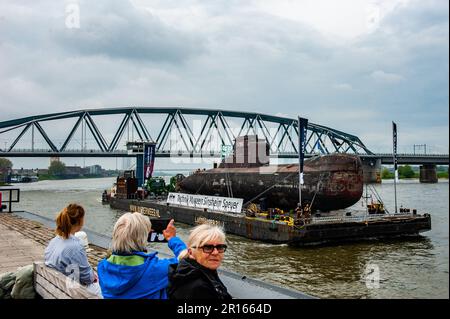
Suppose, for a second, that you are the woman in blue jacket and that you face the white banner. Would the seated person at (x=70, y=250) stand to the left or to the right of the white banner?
left

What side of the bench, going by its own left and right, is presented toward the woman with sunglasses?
right

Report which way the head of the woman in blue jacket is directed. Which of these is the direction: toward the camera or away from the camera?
away from the camera

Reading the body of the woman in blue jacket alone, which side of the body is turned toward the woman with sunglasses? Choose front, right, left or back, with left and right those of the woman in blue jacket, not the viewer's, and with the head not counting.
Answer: right

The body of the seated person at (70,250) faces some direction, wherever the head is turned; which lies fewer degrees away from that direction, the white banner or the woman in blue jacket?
the white banner

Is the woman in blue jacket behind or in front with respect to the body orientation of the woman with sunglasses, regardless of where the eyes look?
behind

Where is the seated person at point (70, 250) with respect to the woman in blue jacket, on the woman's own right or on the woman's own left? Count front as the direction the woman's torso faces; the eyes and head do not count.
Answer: on the woman's own left

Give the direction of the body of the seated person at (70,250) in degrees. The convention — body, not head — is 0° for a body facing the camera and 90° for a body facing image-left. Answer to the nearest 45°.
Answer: approximately 225°

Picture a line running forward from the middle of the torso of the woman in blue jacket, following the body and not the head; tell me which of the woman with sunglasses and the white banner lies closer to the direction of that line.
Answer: the white banner

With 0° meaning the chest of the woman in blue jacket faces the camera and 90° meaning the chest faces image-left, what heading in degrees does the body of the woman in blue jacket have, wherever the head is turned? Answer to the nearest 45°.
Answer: approximately 225°

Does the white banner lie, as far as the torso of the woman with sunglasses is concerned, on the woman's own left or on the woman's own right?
on the woman's own left

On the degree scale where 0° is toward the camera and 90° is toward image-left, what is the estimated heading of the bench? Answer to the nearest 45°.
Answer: approximately 225°
